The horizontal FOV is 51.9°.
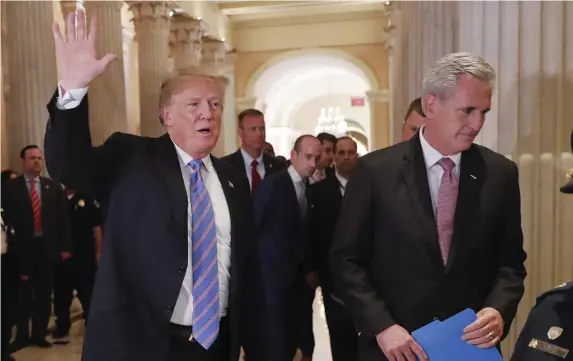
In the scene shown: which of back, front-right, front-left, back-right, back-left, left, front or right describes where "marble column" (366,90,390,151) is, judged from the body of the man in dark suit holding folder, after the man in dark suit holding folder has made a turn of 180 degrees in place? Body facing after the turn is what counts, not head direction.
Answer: front-right

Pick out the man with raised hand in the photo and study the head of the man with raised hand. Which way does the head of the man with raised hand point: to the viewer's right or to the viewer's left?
to the viewer's right

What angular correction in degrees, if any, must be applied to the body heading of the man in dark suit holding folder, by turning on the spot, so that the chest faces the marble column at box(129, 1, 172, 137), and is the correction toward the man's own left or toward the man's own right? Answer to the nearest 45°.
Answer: approximately 180°

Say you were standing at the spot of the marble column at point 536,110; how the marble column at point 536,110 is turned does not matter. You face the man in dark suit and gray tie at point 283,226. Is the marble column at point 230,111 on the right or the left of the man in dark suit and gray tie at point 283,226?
right

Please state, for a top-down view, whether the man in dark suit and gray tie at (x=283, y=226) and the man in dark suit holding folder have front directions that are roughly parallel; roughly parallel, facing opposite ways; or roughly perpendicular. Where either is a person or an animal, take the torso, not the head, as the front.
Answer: roughly parallel

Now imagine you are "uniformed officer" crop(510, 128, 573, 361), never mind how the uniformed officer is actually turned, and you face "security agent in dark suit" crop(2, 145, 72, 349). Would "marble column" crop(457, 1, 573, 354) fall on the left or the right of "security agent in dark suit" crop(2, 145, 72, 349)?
right

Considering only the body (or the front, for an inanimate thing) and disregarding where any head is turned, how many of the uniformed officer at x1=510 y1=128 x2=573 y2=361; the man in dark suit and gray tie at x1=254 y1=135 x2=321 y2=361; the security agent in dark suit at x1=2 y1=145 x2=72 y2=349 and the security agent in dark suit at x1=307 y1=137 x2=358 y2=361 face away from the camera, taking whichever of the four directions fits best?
0

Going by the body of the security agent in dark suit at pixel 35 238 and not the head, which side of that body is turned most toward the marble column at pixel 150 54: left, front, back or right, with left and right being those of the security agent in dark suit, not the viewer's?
back

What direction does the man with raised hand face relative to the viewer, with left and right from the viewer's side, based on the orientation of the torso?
facing the viewer and to the right of the viewer

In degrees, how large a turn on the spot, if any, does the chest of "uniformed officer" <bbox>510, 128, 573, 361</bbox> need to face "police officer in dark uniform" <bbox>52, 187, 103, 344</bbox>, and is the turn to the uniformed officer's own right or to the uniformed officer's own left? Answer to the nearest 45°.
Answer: approximately 90° to the uniformed officer's own right

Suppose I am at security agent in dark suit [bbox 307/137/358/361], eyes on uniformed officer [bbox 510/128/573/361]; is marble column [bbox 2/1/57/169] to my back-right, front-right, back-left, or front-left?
back-right

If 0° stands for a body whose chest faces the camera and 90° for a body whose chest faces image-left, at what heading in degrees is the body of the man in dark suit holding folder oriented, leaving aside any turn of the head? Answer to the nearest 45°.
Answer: approximately 315°

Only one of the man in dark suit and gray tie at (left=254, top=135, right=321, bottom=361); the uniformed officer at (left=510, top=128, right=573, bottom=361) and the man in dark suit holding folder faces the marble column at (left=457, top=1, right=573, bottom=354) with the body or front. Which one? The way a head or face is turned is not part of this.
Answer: the man in dark suit and gray tie
